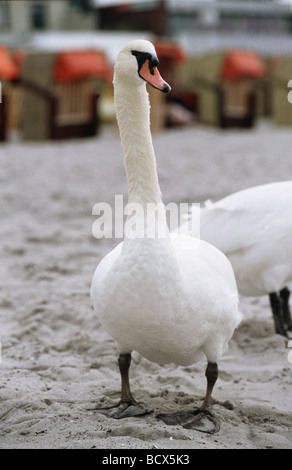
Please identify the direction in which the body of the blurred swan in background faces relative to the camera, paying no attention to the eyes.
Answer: to the viewer's right

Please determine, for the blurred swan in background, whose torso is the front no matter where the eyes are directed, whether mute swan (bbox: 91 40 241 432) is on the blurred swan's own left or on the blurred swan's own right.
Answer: on the blurred swan's own right
